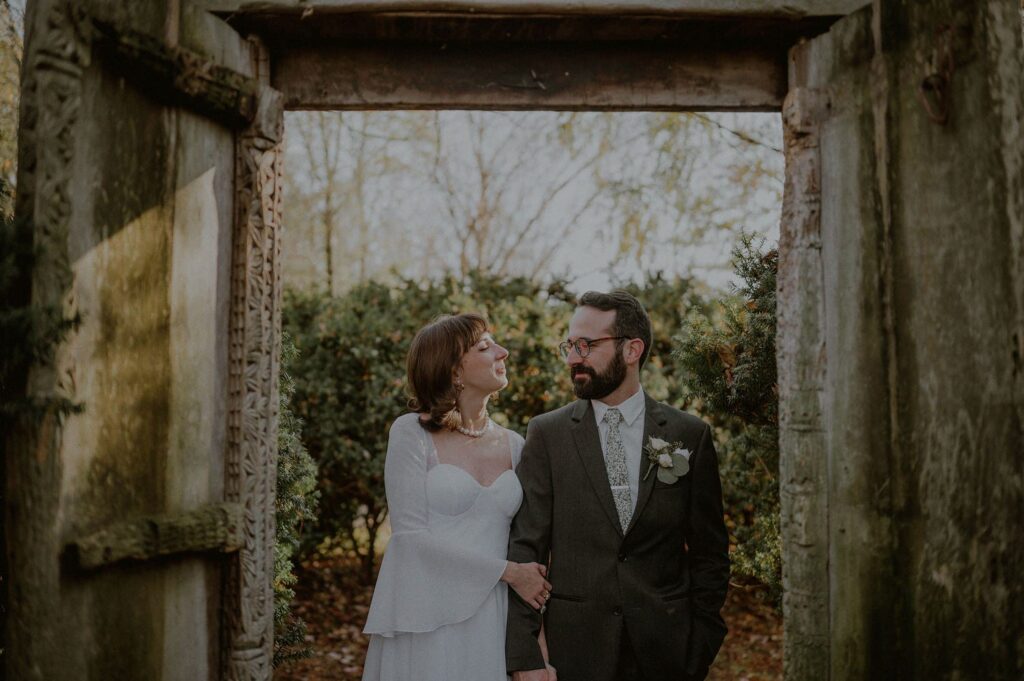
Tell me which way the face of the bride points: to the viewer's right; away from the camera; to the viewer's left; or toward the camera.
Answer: to the viewer's right

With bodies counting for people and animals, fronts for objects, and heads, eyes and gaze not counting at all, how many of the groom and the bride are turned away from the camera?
0

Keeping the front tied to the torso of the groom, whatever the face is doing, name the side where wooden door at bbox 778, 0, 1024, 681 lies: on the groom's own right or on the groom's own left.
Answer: on the groom's own left

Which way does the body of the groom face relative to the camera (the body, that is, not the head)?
toward the camera

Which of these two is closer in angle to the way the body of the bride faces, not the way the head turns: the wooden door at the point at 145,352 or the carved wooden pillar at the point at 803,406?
the carved wooden pillar

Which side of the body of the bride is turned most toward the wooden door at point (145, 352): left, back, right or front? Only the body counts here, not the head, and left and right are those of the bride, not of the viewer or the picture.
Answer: right

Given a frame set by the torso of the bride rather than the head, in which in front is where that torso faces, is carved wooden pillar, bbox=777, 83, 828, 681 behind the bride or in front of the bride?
in front

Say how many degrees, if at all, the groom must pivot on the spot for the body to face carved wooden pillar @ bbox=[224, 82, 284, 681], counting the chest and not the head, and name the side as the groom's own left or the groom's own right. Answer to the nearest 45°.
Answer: approximately 90° to the groom's own right
